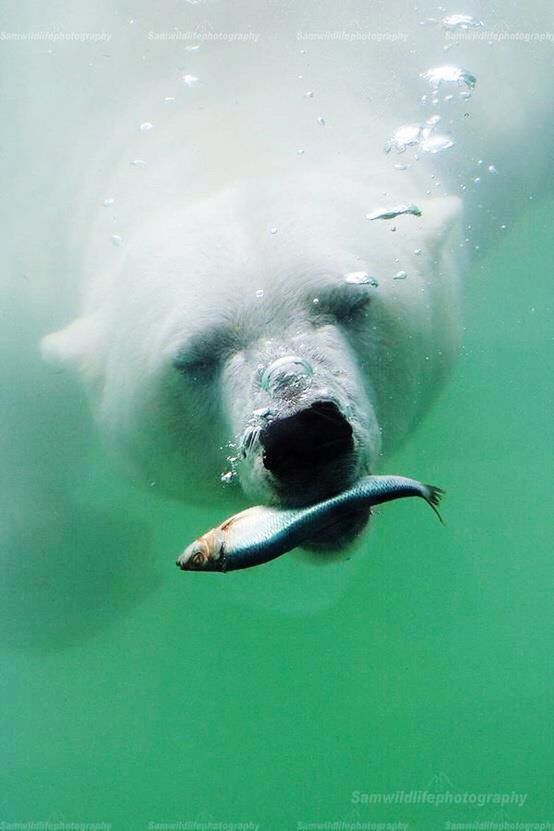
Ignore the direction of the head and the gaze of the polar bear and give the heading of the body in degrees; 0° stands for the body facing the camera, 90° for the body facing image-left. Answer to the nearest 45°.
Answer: approximately 0°
